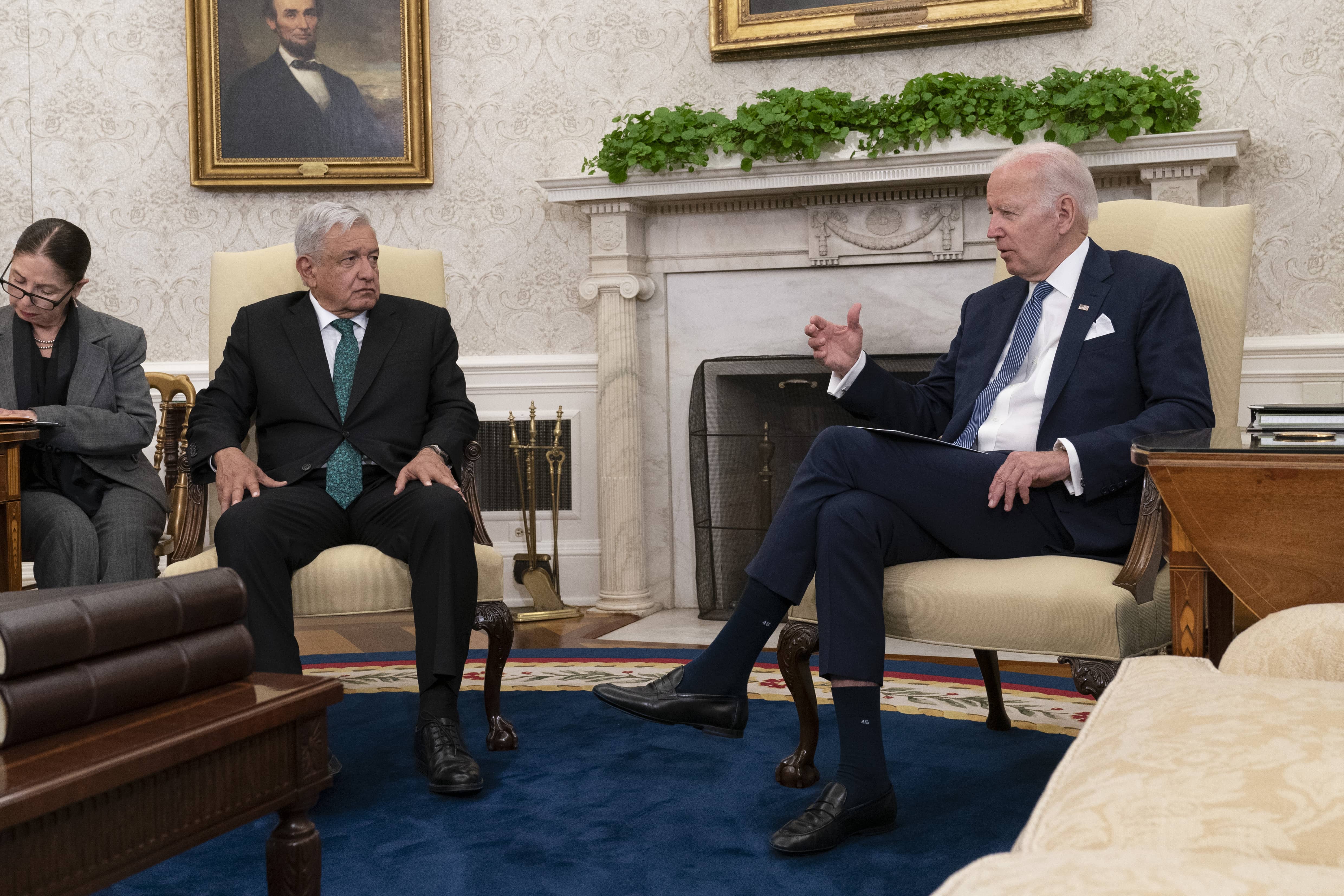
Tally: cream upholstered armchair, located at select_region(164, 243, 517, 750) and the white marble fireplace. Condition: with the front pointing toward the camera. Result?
2

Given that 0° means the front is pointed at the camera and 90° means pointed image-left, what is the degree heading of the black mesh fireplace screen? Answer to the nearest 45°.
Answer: approximately 0°

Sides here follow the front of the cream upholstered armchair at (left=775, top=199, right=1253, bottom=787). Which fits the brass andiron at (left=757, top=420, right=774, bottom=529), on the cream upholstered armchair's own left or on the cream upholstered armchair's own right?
on the cream upholstered armchair's own right

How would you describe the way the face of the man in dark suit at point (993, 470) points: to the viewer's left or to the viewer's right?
to the viewer's left

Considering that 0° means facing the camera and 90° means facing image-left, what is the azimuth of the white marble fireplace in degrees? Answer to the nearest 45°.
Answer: approximately 0°

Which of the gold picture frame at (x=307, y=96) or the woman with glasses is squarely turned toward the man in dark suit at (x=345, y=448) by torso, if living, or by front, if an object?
the gold picture frame

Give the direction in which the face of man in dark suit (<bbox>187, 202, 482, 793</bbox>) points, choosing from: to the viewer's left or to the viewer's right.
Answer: to the viewer's right

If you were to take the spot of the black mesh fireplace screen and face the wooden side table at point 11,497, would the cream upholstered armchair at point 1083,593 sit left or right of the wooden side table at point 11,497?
left
